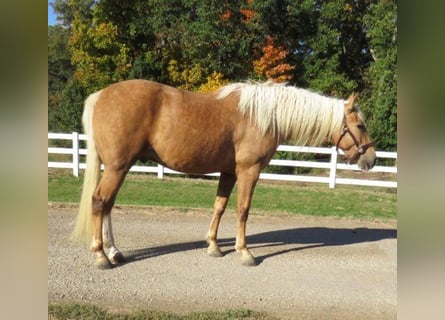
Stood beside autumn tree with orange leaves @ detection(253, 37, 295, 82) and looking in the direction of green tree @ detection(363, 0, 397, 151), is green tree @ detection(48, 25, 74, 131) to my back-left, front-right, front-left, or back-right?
back-right

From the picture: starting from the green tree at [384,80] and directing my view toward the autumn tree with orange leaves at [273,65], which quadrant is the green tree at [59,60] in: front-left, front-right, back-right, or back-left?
front-left

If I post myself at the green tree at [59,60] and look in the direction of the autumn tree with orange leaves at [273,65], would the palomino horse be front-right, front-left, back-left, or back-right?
front-right

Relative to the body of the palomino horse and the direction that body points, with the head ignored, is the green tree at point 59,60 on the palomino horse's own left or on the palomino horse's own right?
on the palomino horse's own left

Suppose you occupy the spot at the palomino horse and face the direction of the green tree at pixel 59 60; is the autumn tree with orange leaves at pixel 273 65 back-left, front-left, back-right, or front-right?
front-right

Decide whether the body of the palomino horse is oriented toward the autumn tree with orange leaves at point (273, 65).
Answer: no

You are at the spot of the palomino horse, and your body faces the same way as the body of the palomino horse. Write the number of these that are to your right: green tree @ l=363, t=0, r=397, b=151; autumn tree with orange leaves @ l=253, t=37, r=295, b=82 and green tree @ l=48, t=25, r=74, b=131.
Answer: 0

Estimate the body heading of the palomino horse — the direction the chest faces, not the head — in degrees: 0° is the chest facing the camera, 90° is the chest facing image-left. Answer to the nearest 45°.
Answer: approximately 270°

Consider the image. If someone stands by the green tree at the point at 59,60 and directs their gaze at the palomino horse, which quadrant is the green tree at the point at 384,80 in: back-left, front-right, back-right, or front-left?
front-left

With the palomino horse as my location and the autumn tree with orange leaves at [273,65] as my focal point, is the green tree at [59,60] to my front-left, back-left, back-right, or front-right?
front-left

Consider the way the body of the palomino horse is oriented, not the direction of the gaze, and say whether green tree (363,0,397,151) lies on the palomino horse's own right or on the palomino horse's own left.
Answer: on the palomino horse's own left
